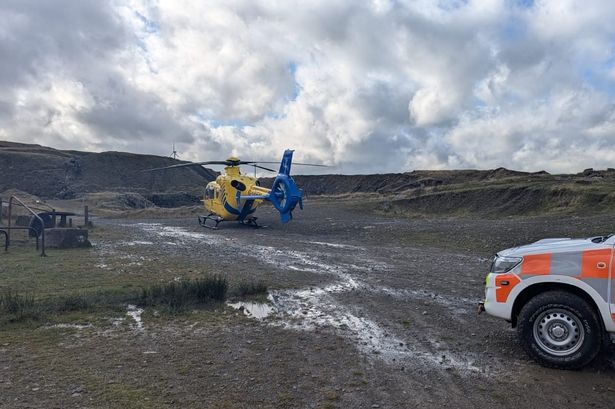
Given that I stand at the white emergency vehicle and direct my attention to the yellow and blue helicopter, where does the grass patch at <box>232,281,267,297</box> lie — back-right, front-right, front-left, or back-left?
front-left

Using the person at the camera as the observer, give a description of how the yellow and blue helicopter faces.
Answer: facing away from the viewer and to the left of the viewer

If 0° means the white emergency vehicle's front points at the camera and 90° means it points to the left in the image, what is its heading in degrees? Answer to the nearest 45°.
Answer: approximately 90°

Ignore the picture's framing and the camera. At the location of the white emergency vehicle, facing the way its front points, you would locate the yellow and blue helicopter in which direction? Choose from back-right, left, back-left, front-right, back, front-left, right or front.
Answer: front-right

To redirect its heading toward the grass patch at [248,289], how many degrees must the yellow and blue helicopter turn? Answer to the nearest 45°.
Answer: approximately 135° to its left

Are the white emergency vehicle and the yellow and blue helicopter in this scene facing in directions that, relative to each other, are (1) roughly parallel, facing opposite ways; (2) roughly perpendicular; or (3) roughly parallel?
roughly parallel

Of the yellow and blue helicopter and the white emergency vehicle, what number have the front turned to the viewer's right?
0

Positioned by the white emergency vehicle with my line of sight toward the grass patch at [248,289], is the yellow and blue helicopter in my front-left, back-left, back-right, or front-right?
front-right

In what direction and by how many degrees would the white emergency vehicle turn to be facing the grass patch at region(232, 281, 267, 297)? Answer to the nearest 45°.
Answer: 0° — it already faces it

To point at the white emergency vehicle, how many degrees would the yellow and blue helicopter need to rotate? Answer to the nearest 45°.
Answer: approximately 135° to its left
